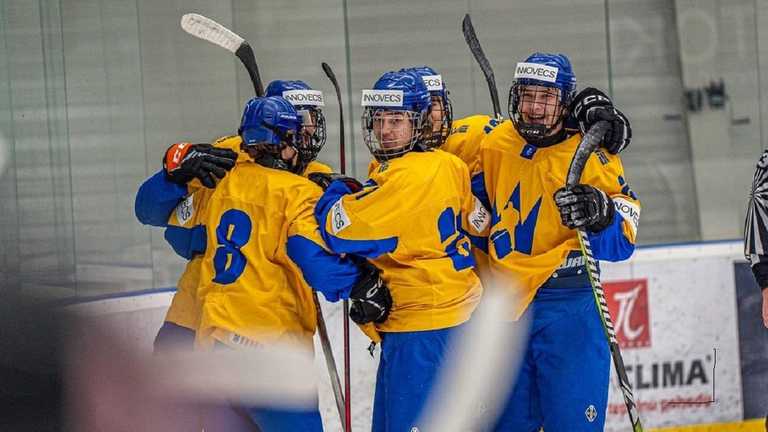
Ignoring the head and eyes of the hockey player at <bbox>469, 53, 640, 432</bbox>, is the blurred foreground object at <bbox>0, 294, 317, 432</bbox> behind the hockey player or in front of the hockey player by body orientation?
in front

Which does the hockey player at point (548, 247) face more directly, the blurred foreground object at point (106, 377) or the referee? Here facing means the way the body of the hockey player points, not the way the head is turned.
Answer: the blurred foreground object

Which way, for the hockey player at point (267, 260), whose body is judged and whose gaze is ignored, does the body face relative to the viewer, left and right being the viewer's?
facing away from the viewer and to the right of the viewer

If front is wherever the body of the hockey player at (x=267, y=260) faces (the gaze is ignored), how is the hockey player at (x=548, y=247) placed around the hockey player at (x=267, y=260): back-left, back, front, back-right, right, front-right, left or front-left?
front-right

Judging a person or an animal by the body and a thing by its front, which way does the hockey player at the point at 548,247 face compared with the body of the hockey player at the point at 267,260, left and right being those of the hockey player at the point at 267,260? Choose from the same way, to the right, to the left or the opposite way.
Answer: the opposite way

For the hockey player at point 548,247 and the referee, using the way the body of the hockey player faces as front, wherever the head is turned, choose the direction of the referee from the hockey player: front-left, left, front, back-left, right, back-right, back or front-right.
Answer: back-left

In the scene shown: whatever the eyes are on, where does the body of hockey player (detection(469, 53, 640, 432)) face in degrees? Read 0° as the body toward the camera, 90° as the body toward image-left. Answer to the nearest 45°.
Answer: approximately 45°
